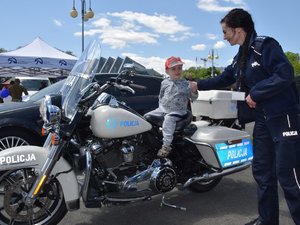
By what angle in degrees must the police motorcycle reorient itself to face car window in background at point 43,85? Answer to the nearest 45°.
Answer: approximately 135° to its right

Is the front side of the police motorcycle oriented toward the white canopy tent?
no

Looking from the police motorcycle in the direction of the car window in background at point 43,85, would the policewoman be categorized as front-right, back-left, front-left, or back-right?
back-right

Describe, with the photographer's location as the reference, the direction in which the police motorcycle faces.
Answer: facing the viewer and to the left of the viewer

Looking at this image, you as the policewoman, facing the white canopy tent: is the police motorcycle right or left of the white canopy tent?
left

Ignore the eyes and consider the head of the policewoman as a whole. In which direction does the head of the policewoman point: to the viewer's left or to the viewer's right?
to the viewer's left

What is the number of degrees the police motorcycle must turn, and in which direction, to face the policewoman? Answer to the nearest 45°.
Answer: approximately 135° to its left
